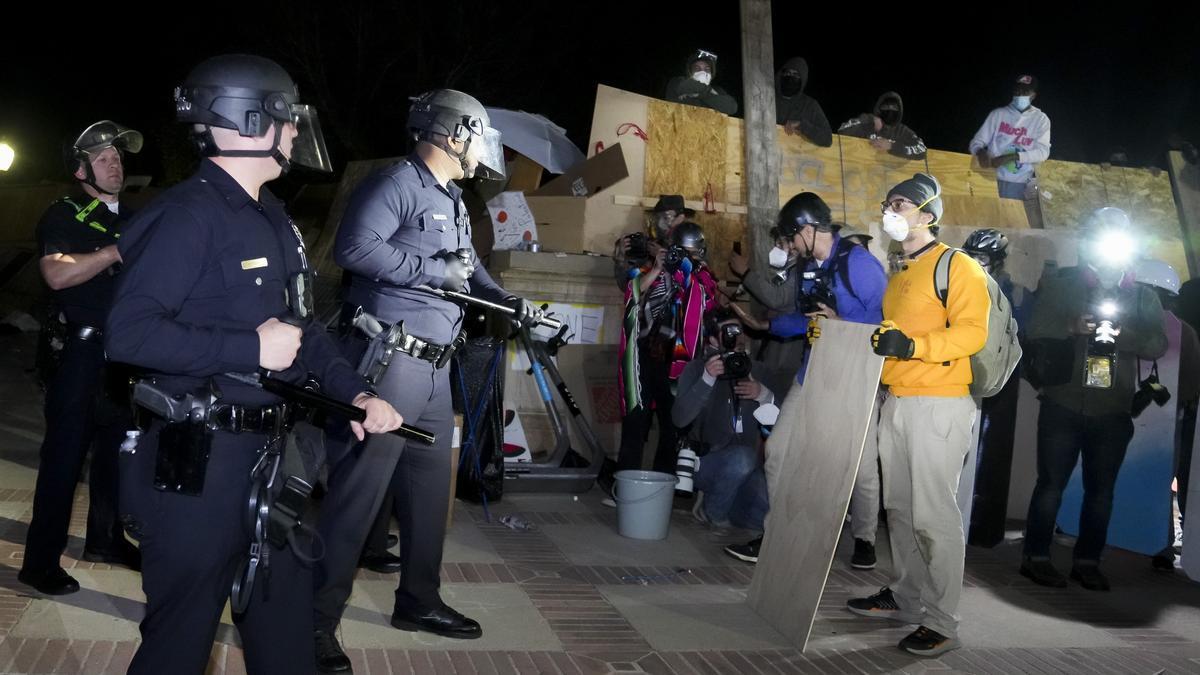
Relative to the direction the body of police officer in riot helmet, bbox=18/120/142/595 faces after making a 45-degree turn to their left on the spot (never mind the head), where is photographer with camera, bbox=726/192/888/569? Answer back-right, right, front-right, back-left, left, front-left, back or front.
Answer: front

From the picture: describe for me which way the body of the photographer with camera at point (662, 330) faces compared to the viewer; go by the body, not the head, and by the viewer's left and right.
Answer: facing the viewer

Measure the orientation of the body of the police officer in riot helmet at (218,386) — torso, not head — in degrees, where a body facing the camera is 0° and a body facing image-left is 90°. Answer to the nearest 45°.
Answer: approximately 270°

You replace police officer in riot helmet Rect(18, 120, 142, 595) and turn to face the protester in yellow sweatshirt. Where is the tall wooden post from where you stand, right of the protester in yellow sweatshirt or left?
left

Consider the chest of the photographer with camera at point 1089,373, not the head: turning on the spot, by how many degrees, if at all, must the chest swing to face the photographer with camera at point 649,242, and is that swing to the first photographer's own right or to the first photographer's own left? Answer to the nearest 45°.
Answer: approximately 90° to the first photographer's own right

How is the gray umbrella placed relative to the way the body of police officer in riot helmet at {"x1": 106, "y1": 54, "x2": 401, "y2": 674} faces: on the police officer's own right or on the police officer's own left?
on the police officer's own left

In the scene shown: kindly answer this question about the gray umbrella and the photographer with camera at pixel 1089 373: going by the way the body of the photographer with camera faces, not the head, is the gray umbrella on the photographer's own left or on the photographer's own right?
on the photographer's own right

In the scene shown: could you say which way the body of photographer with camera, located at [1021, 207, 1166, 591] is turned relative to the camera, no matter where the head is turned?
toward the camera

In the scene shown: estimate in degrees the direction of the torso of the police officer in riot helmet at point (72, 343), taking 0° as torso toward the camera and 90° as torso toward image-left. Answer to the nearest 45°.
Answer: approximately 315°

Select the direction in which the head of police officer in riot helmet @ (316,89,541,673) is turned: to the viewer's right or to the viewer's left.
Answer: to the viewer's right

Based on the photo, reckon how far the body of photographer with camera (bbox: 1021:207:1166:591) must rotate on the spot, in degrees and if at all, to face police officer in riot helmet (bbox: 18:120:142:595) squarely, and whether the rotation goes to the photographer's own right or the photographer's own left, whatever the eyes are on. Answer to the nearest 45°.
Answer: approximately 45° to the photographer's own right

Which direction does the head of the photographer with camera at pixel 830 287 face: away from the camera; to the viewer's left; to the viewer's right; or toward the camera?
to the viewer's left

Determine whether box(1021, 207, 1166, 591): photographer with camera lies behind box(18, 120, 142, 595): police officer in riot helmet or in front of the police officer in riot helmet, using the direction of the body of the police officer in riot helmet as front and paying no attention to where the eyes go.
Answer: in front
